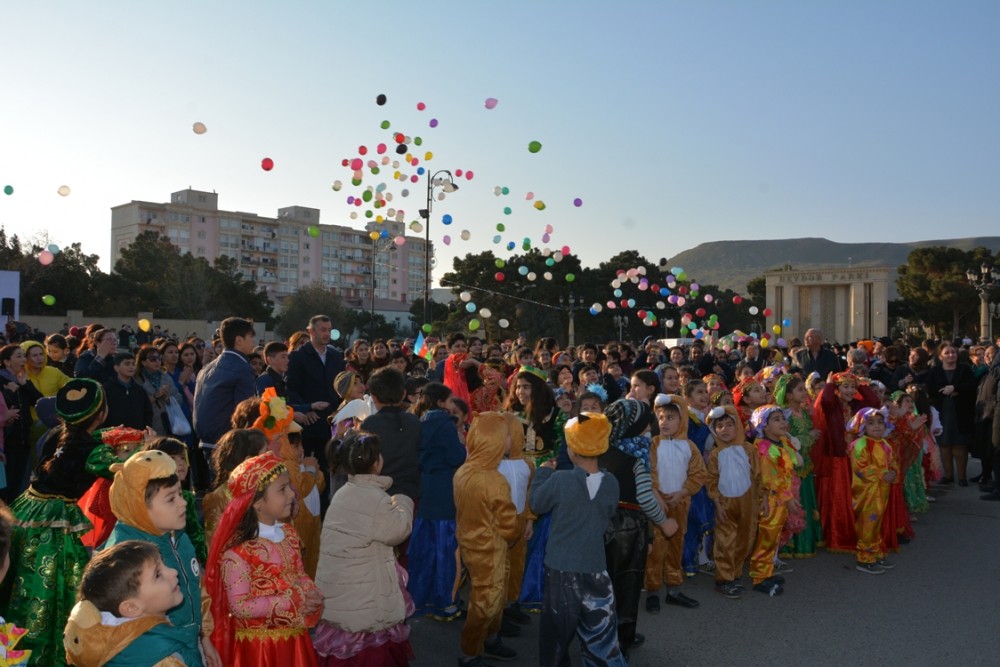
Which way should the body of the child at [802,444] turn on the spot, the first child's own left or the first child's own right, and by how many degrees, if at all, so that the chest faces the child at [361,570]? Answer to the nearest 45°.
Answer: approximately 90° to the first child's own right

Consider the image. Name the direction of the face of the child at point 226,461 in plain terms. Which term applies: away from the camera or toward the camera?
away from the camera

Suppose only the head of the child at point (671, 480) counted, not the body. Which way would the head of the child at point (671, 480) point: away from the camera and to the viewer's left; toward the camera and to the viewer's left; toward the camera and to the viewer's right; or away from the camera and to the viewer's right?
toward the camera and to the viewer's left

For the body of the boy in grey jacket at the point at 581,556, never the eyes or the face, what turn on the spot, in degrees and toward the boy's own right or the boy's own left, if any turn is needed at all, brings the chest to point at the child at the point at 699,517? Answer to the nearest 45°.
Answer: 0° — they already face them

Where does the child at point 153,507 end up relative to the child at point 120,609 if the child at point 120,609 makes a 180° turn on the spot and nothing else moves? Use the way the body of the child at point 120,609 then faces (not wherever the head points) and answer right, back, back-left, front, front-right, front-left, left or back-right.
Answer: right

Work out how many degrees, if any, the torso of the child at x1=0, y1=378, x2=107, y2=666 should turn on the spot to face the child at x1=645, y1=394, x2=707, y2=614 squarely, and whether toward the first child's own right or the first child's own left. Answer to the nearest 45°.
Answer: approximately 45° to the first child's own right

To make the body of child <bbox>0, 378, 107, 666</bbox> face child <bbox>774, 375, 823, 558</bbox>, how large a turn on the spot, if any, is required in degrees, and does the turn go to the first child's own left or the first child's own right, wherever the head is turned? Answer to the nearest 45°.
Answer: approximately 45° to the first child's own right

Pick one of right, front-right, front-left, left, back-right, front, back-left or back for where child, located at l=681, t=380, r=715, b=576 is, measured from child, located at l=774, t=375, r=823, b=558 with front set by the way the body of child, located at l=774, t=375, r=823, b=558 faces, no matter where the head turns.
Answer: right

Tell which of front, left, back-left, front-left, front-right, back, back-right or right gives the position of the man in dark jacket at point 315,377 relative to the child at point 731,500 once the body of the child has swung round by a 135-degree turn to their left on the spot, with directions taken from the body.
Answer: back-left

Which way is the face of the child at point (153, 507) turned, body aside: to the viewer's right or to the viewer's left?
to the viewer's right

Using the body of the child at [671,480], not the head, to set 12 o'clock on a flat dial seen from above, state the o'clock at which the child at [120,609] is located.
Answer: the child at [120,609] is roughly at 1 o'clock from the child at [671,480].

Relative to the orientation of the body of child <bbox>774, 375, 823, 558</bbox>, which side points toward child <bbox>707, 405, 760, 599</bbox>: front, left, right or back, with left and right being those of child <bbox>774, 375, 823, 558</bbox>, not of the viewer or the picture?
right

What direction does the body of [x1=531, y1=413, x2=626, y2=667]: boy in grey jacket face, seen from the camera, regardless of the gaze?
away from the camera
